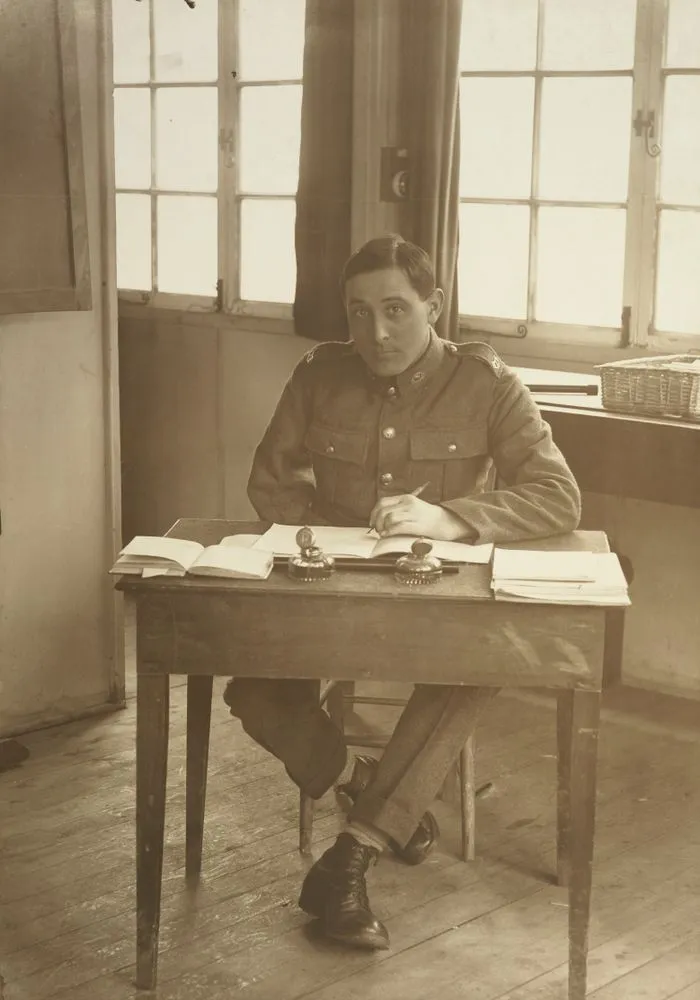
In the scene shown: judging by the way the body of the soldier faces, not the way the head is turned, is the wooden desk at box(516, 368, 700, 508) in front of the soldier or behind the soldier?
behind

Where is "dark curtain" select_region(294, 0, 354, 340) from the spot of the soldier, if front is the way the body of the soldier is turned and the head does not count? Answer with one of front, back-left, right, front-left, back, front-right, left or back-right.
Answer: back

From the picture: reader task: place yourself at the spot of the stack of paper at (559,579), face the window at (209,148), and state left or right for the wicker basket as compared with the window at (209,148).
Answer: right

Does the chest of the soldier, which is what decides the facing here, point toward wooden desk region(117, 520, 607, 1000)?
yes

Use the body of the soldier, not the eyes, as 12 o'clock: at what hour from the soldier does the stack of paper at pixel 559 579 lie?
The stack of paper is roughly at 11 o'clock from the soldier.

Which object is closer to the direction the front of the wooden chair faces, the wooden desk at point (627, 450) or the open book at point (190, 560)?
the open book

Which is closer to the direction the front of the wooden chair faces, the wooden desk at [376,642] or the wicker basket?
the wooden desk

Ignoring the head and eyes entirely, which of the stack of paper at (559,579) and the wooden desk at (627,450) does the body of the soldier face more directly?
the stack of paper

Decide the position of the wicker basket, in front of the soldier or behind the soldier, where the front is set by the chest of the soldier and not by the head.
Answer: behind

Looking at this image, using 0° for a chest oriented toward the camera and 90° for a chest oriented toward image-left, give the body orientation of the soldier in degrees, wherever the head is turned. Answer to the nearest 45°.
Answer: approximately 0°
